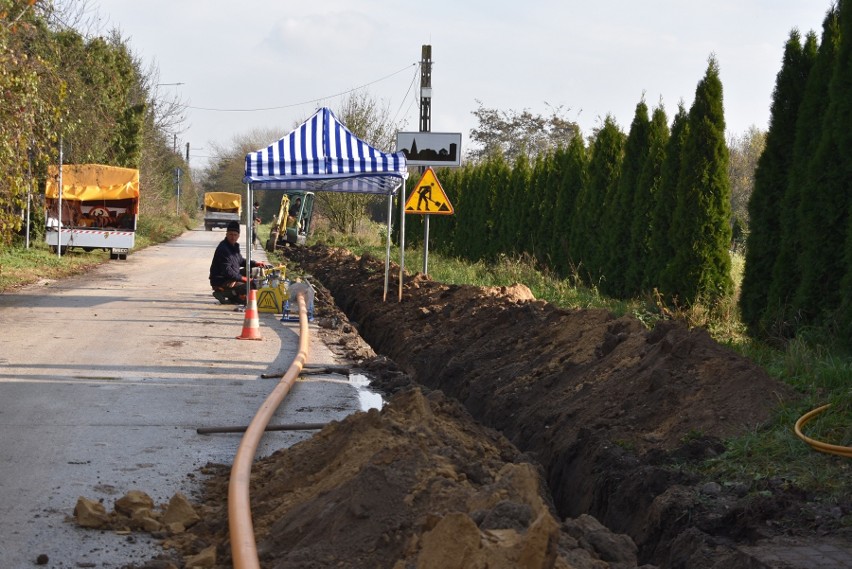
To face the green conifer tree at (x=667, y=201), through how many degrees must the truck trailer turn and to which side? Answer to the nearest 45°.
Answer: approximately 135° to its right

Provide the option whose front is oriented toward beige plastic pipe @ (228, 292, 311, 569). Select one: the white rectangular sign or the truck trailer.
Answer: the white rectangular sign

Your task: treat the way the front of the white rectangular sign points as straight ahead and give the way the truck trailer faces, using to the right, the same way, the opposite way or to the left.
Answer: the opposite way

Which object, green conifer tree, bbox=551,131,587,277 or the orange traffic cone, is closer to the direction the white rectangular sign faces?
the orange traffic cone

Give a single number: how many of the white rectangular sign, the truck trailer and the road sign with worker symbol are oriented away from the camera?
1

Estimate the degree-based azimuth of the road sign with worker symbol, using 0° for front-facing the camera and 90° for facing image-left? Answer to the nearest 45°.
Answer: approximately 0°

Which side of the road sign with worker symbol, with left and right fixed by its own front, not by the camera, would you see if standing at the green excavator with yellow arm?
back

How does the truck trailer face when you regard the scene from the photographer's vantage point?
facing away from the viewer

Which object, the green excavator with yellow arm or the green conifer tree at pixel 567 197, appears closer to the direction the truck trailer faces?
the green excavator with yellow arm

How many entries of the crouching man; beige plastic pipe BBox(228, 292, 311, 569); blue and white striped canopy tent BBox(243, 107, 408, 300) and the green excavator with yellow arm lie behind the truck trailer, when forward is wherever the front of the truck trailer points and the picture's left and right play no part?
3

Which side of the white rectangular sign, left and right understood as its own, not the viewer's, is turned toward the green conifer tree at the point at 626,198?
left

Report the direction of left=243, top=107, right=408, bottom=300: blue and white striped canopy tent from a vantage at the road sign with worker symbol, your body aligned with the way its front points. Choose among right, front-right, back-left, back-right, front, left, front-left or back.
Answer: front-right

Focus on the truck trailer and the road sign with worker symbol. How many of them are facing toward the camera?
1

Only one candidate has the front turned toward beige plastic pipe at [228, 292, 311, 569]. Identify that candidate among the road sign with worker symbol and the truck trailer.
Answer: the road sign with worker symbol

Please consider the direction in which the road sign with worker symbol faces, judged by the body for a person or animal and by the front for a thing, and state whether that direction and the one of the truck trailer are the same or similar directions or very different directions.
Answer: very different directions
